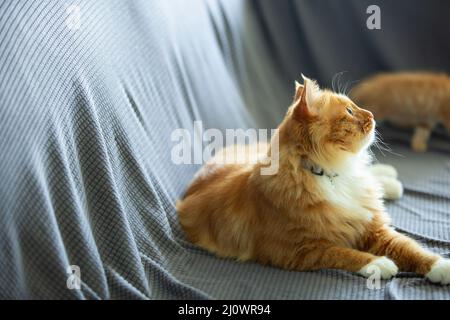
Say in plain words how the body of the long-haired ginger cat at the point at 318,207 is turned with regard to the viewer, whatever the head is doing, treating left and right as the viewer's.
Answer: facing the viewer and to the right of the viewer
